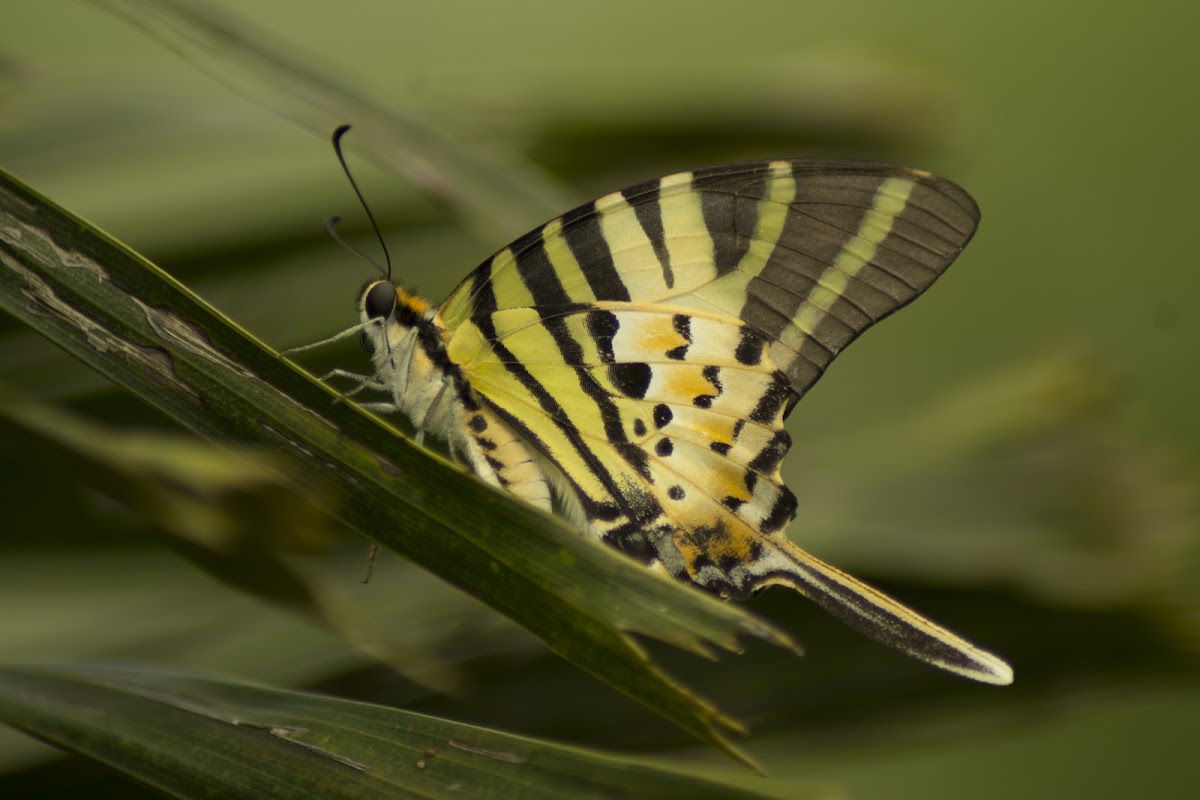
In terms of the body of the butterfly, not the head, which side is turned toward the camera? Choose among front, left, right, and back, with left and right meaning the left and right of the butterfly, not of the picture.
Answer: left
